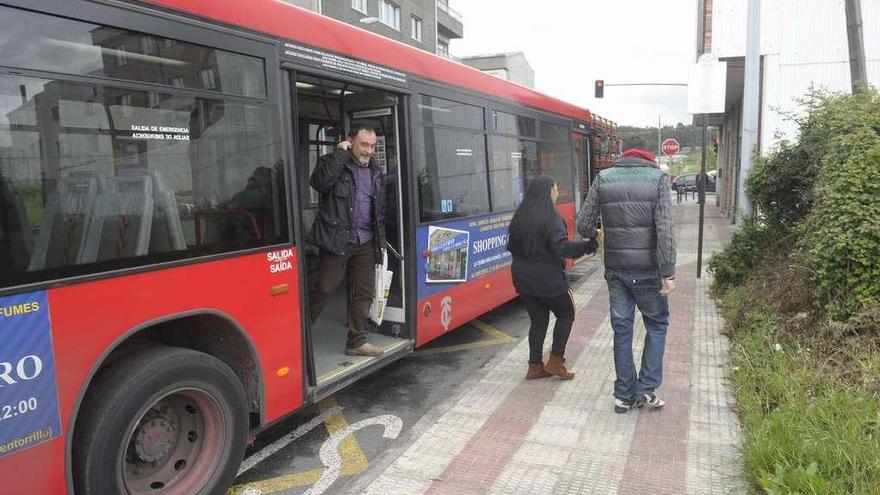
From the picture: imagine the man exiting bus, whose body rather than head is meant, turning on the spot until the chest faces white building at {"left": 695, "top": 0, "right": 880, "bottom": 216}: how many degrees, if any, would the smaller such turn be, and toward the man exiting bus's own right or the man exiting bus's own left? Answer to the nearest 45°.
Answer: approximately 90° to the man exiting bus's own left

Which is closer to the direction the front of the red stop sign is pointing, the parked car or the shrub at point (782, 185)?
the shrub

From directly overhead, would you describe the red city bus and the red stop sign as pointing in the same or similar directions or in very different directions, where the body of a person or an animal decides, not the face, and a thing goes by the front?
very different directions

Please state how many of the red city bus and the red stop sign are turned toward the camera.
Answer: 1

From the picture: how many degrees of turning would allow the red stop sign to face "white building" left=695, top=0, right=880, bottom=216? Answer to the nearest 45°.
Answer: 0° — it already faces it

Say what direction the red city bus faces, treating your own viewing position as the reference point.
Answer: facing away from the viewer and to the right of the viewer

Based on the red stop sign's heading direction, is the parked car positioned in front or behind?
behind
